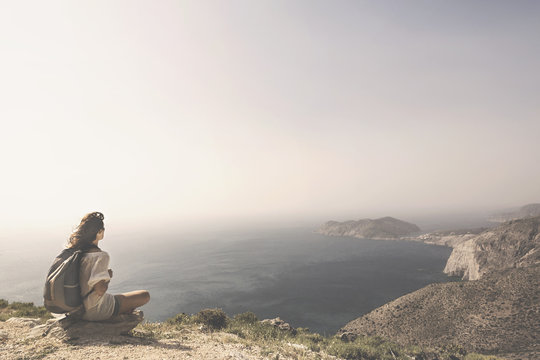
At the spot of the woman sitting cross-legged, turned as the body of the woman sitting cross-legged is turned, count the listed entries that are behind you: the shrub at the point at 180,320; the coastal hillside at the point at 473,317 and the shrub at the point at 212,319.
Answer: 0

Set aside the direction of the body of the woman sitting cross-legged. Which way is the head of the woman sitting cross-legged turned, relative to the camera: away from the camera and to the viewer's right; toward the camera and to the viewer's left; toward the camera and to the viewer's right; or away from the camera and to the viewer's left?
away from the camera and to the viewer's right

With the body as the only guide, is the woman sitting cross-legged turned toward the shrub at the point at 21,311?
no

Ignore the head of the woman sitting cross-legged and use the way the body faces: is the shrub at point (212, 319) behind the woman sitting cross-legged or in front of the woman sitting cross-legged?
in front

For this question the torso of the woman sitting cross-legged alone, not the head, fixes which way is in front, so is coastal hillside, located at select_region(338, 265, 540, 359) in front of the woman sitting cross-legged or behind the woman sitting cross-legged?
in front

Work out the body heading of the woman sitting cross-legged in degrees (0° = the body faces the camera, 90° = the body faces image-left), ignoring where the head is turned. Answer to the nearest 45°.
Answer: approximately 225°
